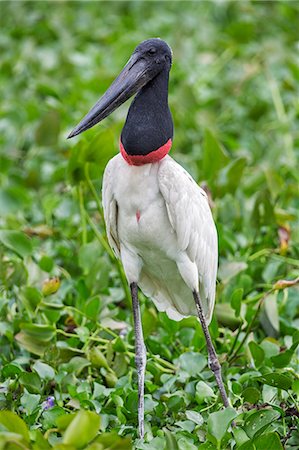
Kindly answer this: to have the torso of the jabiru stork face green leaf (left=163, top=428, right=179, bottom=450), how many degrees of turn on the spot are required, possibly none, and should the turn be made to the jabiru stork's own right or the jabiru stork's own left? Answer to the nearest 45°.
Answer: approximately 45° to the jabiru stork's own left

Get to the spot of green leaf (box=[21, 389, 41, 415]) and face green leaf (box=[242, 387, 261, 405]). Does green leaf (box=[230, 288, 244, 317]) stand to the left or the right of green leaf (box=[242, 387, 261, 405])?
left

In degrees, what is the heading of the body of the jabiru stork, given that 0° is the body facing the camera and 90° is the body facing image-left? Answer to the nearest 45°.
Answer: approximately 45°

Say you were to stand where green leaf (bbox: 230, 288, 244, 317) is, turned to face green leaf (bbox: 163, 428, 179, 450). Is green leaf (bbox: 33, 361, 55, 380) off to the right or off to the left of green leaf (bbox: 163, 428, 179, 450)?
right

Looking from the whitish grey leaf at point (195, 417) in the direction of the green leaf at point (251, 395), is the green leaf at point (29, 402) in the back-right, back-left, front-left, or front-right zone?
back-left
